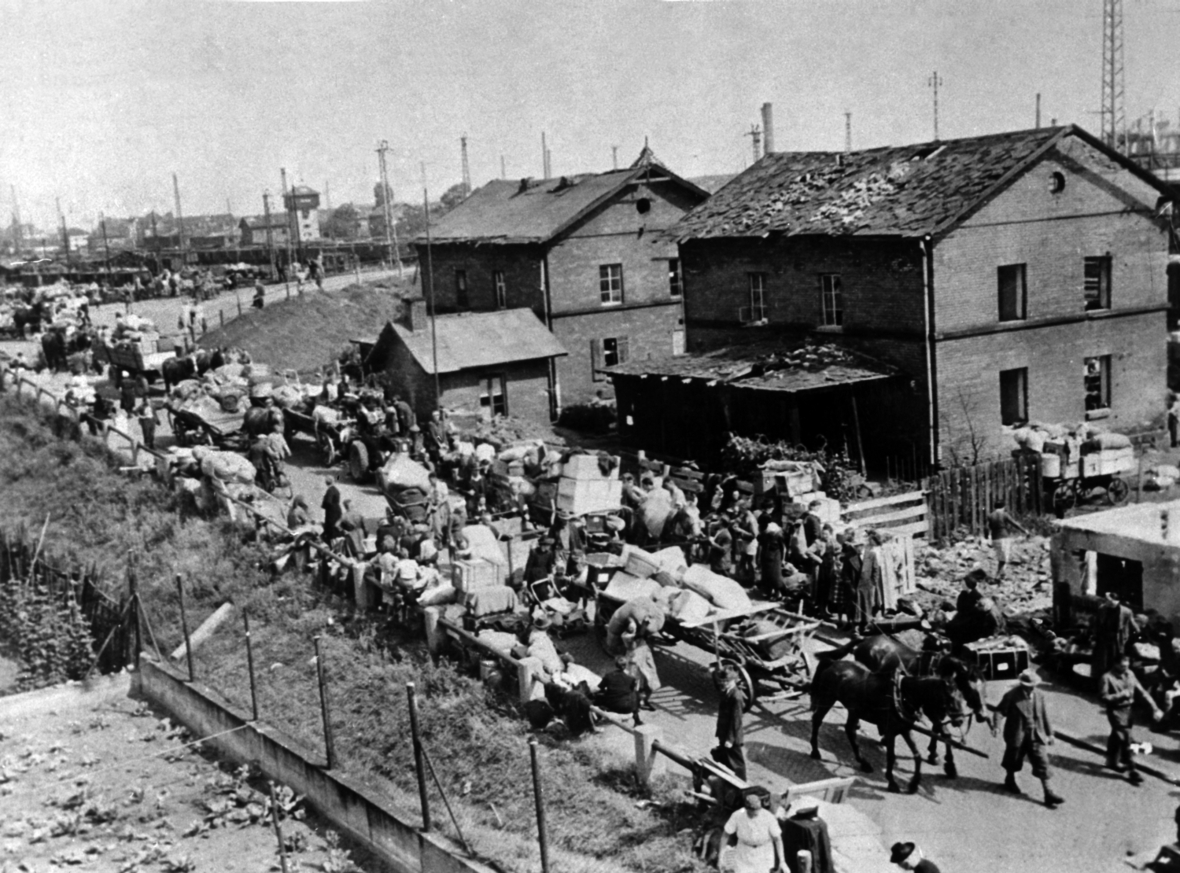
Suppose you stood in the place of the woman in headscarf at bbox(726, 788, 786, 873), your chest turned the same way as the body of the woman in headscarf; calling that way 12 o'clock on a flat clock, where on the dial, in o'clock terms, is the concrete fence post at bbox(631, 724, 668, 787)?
The concrete fence post is roughly at 5 o'clock from the woman in headscarf.

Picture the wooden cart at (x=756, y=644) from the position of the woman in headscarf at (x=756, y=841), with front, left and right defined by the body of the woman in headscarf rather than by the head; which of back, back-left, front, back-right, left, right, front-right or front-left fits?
back

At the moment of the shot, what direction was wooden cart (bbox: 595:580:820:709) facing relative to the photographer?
facing the viewer and to the right of the viewer

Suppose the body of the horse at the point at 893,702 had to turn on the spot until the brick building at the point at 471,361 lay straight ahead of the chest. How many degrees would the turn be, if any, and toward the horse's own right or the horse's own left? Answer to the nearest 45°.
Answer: approximately 180°

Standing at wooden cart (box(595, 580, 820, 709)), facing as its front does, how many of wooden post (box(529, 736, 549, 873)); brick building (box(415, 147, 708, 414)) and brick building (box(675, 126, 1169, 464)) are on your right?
1

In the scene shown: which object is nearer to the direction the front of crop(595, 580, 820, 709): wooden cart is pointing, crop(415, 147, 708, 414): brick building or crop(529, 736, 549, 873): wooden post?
the wooden post

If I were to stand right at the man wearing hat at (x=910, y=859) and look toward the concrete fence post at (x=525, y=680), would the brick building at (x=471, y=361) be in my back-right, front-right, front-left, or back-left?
front-right

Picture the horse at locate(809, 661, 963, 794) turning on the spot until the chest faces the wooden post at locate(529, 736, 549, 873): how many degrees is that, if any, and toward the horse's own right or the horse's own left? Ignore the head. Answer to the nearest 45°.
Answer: approximately 90° to the horse's own right

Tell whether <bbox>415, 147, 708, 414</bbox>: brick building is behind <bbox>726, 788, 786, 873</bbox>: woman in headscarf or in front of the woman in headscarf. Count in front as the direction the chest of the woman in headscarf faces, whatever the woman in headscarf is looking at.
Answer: behind

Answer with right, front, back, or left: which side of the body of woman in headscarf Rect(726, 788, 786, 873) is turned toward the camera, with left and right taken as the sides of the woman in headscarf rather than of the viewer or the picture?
front

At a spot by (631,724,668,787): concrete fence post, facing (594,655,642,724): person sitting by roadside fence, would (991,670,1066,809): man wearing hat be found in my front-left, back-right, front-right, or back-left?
back-right
